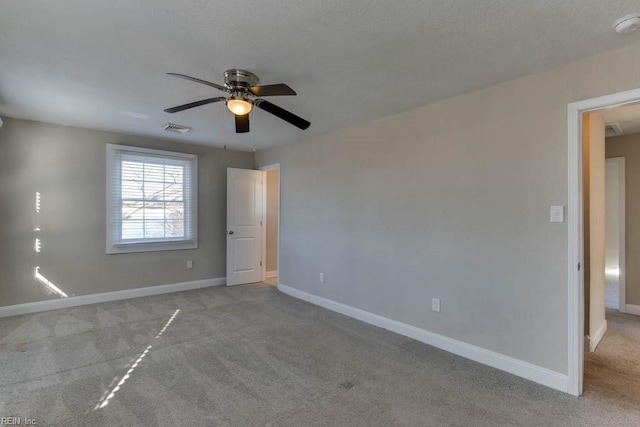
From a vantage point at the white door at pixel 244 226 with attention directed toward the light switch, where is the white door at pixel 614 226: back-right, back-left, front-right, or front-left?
front-left

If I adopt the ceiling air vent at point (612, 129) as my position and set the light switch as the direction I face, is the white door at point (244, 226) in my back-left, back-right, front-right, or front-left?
front-right

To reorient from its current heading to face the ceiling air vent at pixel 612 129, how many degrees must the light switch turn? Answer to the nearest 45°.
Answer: approximately 180°

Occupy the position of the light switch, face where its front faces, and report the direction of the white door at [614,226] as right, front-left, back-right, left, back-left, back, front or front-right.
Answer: back

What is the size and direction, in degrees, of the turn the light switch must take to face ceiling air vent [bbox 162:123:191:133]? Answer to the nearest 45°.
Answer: approximately 90° to its right

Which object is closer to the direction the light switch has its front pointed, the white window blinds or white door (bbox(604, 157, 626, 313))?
the white window blinds

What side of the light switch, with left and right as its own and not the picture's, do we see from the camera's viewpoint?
front

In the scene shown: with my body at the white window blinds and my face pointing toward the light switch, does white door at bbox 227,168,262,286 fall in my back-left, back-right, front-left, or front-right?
front-left

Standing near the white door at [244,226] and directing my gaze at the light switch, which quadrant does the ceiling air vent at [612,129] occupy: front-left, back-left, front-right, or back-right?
front-left

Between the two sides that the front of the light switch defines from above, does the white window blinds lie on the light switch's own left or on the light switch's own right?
on the light switch's own right

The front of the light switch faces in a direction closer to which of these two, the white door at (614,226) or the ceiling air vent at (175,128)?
the ceiling air vent
